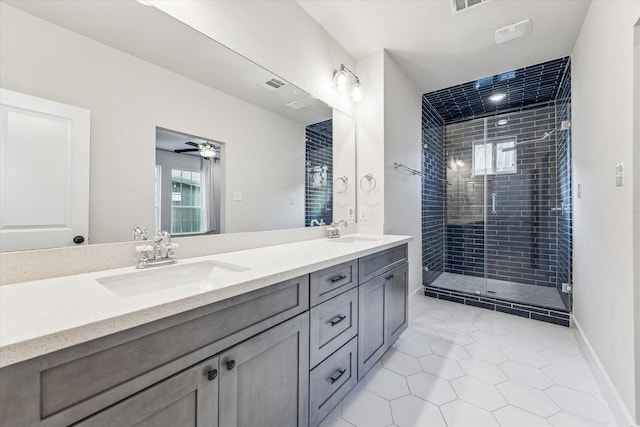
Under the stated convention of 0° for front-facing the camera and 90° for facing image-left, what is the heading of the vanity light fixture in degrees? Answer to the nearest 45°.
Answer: approximately 315°

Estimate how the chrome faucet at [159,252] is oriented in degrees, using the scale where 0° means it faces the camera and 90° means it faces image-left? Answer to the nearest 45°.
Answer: approximately 315°

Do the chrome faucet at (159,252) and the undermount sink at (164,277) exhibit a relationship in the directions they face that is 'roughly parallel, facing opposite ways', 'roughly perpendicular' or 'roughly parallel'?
roughly parallel

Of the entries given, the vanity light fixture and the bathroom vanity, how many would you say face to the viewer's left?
0

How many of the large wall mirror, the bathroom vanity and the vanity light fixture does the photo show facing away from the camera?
0

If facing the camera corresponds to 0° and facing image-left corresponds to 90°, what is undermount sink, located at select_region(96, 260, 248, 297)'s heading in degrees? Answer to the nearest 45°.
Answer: approximately 315°

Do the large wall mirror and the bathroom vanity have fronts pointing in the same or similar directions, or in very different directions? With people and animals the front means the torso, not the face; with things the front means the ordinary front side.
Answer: same or similar directions

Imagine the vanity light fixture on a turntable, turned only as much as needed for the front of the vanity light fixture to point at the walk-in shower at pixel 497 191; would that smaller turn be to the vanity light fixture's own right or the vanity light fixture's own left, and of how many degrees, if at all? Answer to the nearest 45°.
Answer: approximately 90° to the vanity light fixture's own left

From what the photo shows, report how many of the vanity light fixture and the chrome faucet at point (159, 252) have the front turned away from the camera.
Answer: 0

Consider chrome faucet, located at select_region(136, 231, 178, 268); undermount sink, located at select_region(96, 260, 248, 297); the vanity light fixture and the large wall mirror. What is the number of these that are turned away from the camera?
0

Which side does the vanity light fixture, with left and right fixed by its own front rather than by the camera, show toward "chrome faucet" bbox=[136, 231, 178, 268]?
right
